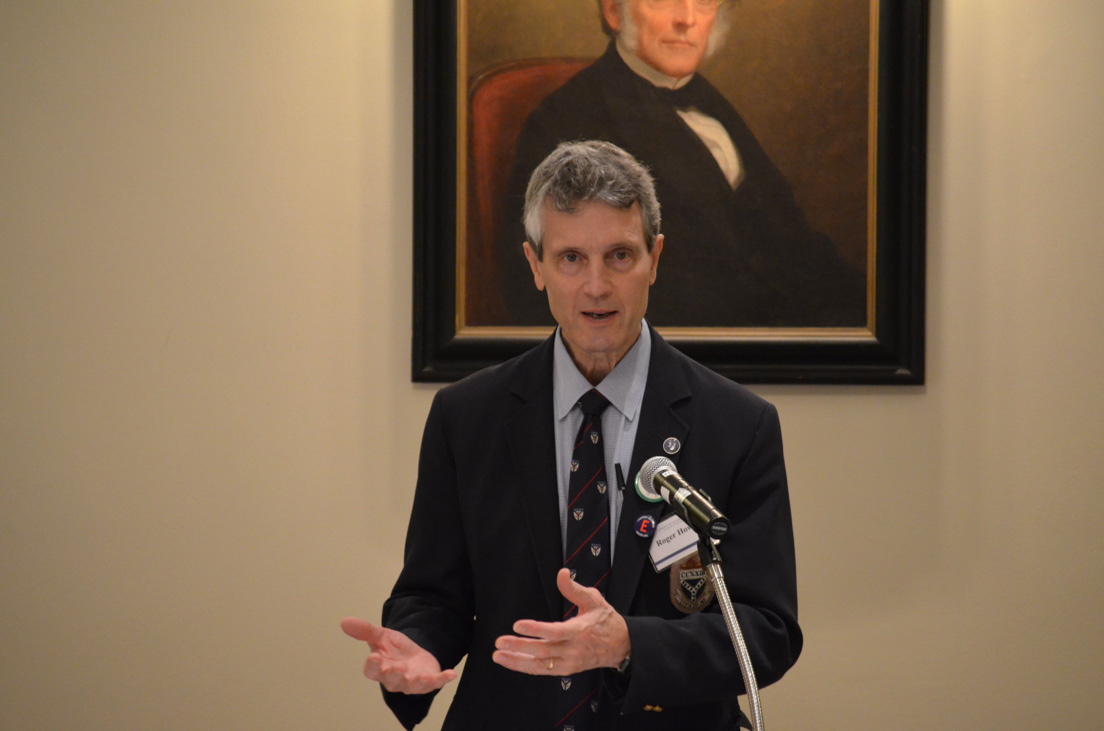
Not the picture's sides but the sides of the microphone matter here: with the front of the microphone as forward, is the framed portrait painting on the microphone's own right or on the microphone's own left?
on the microphone's own right

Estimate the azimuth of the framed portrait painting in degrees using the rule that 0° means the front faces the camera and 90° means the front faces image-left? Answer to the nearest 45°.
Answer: approximately 0°

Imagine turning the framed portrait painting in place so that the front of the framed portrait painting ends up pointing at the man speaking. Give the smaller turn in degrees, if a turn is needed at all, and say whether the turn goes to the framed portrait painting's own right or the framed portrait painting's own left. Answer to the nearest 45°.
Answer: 0° — it already faces them

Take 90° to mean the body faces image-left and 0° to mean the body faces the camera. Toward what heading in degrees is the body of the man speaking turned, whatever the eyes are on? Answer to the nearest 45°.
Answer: approximately 0°

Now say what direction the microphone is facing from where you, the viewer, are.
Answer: facing away from the viewer and to the left of the viewer

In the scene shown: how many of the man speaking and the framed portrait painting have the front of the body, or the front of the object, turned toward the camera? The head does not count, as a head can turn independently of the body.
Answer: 2

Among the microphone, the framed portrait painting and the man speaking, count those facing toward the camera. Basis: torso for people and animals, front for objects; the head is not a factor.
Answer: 2

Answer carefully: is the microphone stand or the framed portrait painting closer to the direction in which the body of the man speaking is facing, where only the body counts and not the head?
the microphone stand

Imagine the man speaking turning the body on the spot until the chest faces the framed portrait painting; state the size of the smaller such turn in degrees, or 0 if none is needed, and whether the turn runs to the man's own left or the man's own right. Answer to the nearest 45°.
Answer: approximately 180°

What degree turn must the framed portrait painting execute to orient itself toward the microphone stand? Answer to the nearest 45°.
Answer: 0° — it already faces it
